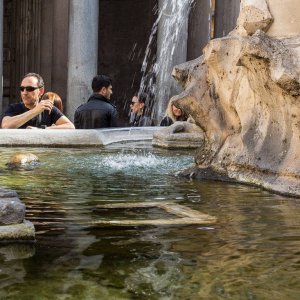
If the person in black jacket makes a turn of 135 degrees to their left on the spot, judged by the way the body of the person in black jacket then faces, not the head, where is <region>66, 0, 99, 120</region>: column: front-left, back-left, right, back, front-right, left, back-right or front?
right

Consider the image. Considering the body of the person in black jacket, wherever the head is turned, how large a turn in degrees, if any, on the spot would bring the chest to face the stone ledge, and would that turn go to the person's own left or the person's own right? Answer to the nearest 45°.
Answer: approximately 135° to the person's own right

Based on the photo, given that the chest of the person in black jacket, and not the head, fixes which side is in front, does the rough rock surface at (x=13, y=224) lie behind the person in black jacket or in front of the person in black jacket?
behind

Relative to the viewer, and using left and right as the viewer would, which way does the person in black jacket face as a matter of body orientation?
facing away from the viewer and to the right of the viewer

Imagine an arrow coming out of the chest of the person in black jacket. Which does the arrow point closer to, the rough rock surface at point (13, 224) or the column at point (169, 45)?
the column

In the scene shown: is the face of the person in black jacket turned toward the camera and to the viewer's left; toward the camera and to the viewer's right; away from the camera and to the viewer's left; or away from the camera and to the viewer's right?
away from the camera and to the viewer's right

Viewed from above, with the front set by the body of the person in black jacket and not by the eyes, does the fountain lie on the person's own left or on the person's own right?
on the person's own right
